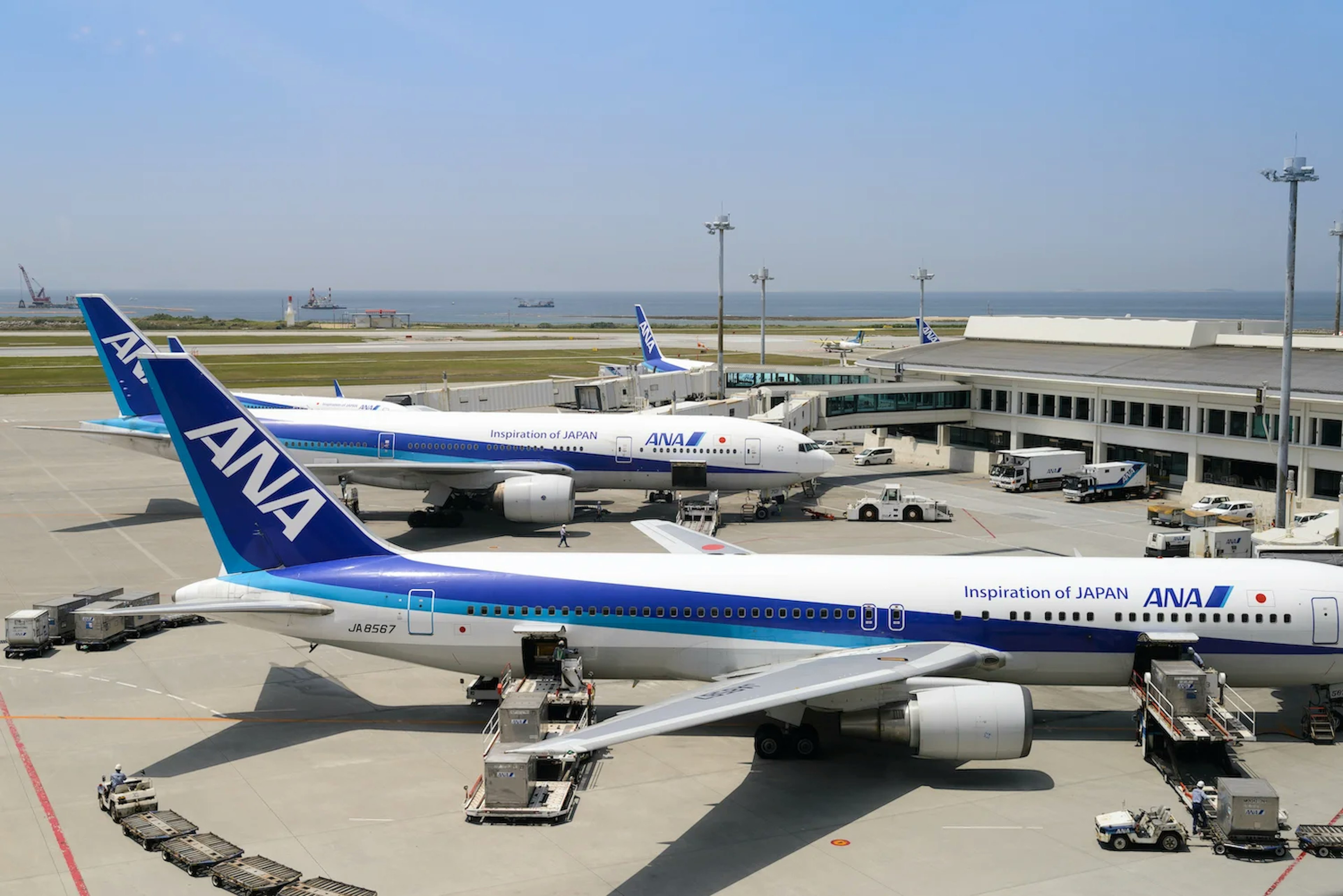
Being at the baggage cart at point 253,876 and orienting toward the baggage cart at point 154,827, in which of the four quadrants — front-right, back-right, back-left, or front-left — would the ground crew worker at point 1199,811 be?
back-right

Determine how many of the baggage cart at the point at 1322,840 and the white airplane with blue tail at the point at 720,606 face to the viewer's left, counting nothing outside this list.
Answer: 1

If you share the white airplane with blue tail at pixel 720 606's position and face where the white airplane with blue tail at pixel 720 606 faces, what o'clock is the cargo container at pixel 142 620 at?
The cargo container is roughly at 7 o'clock from the white airplane with blue tail.

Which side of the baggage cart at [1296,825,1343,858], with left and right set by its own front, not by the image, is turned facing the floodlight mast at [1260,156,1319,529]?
right

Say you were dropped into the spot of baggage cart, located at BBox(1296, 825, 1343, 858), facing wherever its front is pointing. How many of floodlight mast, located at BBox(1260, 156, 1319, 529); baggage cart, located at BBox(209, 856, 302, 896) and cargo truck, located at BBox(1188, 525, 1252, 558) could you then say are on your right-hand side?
2

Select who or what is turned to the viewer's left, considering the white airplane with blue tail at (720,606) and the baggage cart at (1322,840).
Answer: the baggage cart

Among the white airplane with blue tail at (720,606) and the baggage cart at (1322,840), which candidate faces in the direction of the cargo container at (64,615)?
the baggage cart

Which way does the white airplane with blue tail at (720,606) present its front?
to the viewer's right

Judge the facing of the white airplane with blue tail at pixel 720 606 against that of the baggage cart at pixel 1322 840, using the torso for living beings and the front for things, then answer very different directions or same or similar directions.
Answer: very different directions

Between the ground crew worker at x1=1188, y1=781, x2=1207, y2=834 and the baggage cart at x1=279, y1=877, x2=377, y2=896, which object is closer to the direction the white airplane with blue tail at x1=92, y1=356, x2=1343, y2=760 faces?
the ground crew worker

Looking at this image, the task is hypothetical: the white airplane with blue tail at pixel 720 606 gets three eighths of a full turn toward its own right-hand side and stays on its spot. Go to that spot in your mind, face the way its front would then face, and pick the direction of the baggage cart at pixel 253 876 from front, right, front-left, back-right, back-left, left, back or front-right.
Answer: front

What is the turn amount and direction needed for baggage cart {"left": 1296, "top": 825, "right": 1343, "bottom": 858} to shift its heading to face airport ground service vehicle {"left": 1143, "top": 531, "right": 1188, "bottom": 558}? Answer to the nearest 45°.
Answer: approximately 90° to its right

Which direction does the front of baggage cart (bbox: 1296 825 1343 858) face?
to the viewer's left
